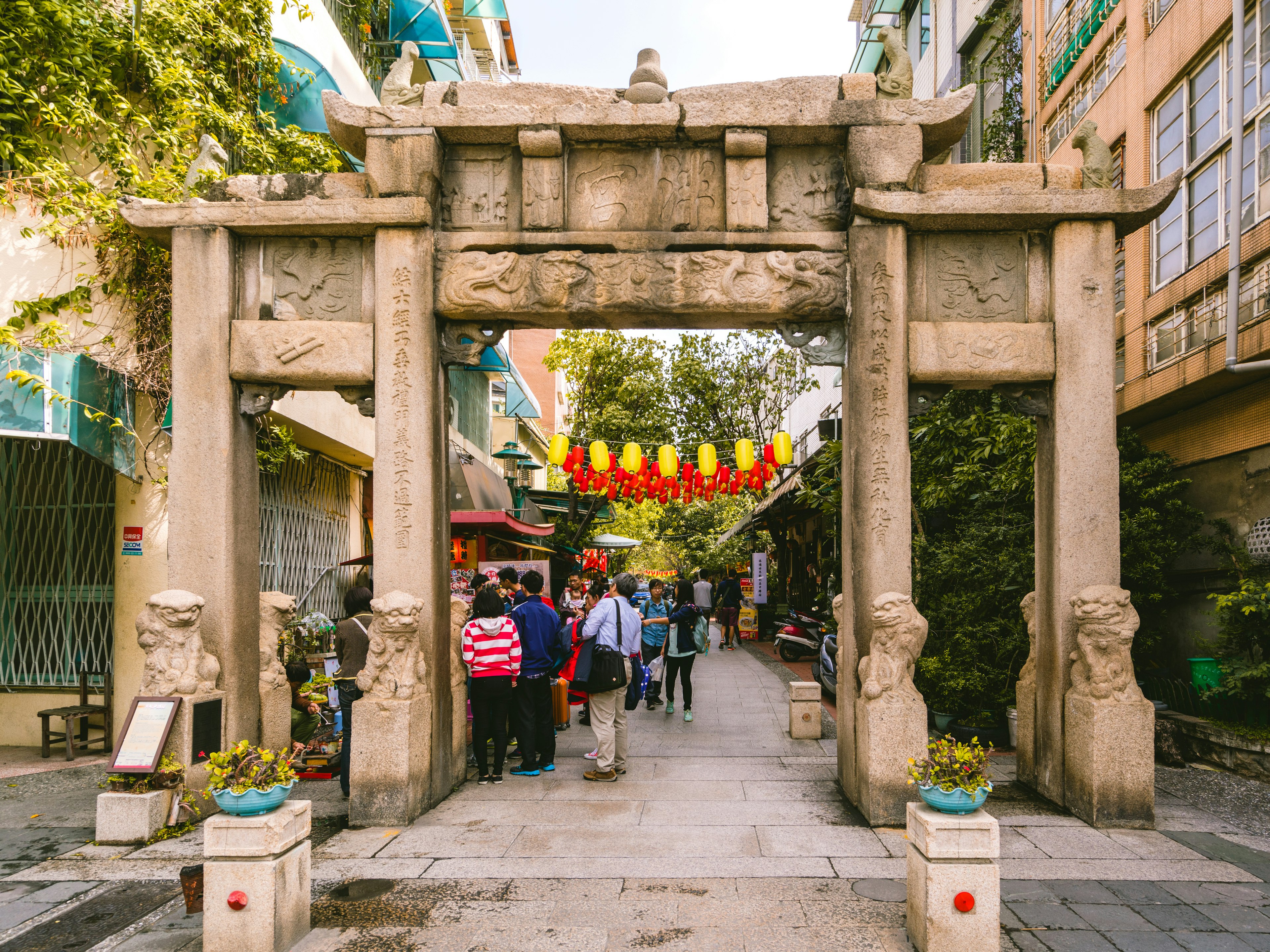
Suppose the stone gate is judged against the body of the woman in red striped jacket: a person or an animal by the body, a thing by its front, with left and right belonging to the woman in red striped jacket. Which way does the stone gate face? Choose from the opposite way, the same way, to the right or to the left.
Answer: the opposite way

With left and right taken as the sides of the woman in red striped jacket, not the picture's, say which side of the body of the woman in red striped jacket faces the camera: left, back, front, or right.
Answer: back

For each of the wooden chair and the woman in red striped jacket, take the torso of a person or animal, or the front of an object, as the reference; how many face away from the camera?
1

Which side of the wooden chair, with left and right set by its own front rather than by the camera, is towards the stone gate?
left

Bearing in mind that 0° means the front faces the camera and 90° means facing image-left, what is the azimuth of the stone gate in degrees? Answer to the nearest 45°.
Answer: approximately 0°

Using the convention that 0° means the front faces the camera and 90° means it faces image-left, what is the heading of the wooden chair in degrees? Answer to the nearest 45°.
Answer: approximately 45°

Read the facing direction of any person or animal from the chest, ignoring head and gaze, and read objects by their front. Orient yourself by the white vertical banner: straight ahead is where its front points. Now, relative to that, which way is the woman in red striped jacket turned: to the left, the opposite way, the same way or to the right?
the opposite way

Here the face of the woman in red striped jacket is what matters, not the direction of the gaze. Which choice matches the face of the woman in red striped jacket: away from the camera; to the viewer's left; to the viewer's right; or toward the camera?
away from the camera

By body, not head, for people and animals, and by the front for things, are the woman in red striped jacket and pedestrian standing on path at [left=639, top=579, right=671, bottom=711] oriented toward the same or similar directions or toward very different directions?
very different directions
